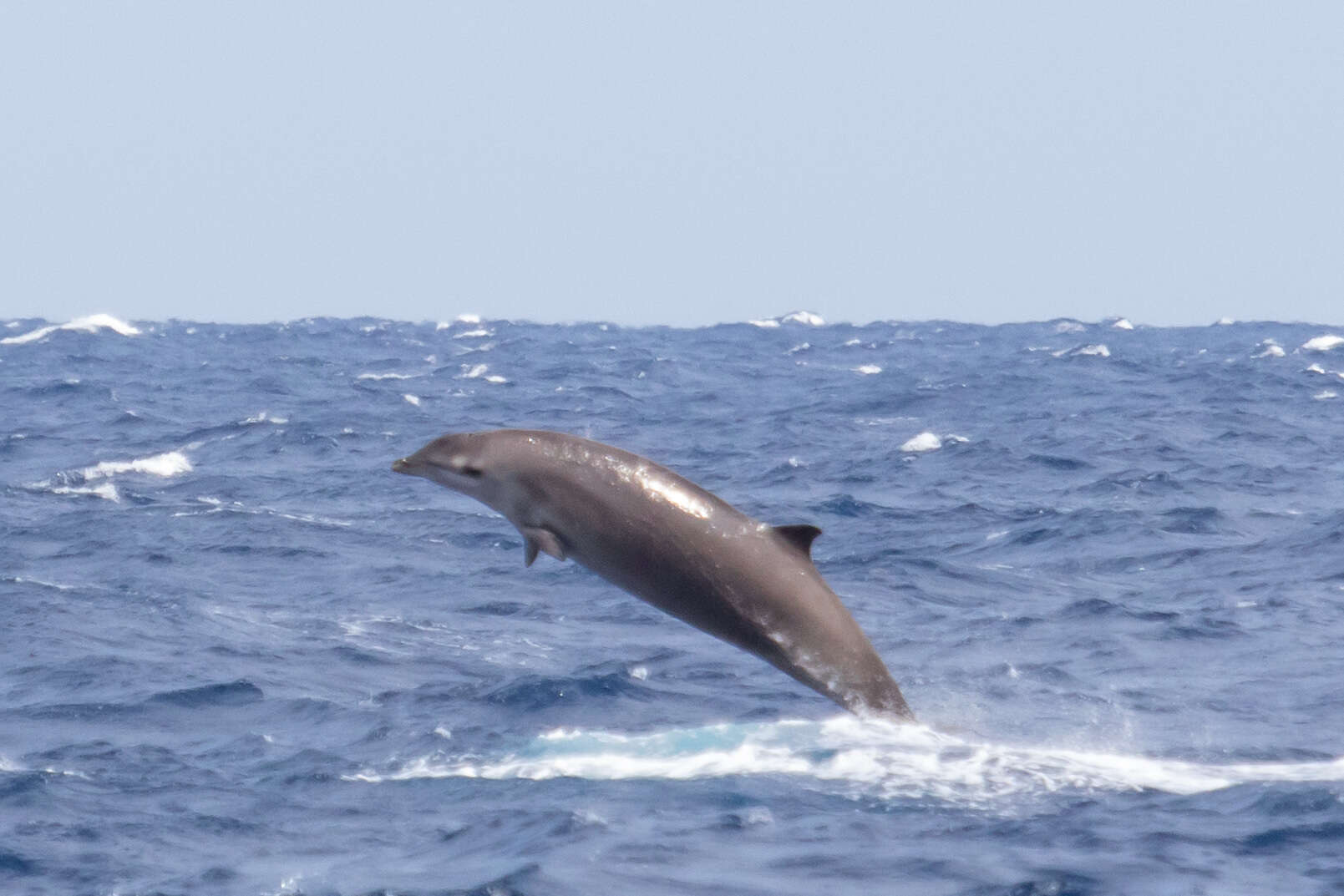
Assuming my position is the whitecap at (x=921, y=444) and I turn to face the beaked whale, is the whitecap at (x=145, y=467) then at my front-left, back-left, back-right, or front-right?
front-right

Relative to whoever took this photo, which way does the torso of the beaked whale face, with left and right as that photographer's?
facing to the left of the viewer

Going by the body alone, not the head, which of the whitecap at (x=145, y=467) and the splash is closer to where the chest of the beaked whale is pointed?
the whitecap

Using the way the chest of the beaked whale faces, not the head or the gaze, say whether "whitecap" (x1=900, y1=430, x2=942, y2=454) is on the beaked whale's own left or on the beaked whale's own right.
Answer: on the beaked whale's own right

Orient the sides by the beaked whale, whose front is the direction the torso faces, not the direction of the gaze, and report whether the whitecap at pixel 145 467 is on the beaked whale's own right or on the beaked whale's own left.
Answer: on the beaked whale's own right
